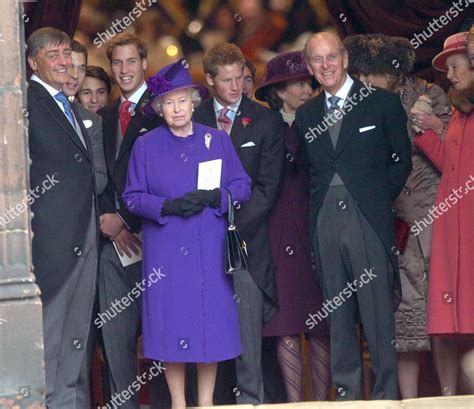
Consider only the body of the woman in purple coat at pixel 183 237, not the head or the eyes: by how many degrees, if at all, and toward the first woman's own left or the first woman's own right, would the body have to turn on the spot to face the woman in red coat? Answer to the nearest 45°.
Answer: approximately 90° to the first woman's own left

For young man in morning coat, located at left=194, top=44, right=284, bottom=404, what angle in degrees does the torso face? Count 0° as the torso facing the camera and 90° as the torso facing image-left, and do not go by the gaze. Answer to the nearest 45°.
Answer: approximately 45°

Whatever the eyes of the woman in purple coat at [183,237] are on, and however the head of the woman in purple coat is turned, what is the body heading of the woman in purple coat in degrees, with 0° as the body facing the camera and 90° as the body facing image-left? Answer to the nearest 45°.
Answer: approximately 0°

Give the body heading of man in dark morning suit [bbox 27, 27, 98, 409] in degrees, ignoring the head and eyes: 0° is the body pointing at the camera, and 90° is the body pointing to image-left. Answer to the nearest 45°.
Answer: approximately 315°

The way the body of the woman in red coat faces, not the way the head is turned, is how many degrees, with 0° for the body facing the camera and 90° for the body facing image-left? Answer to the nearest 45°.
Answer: approximately 45°
